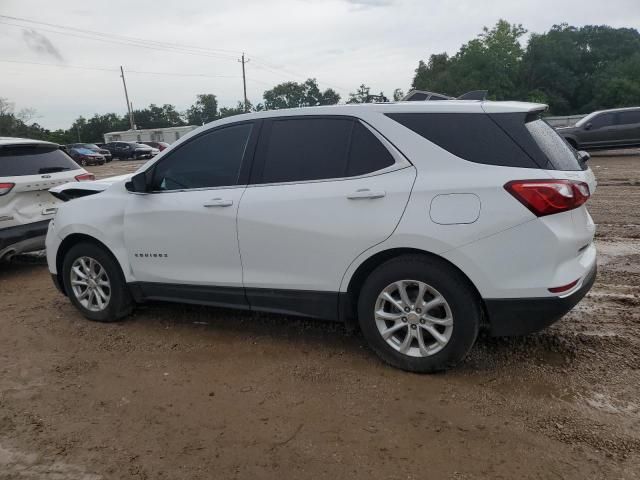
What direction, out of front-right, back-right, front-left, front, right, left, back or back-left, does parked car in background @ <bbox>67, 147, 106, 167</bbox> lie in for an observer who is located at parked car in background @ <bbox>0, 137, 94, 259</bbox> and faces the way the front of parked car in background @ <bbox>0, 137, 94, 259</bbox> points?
front-right

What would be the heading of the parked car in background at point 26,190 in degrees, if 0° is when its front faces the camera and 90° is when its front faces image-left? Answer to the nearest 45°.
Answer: approximately 135°

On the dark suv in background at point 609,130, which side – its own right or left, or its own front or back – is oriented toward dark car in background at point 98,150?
front

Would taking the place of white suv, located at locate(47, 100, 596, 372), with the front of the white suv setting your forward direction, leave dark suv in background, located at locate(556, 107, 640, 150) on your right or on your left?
on your right

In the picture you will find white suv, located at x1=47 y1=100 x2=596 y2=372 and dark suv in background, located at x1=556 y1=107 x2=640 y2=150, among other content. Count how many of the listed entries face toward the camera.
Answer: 0

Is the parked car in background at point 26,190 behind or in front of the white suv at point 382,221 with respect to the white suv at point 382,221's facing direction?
in front

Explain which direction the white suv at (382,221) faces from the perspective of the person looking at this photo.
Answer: facing away from the viewer and to the left of the viewer

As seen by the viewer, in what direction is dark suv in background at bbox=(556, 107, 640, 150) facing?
to the viewer's left
